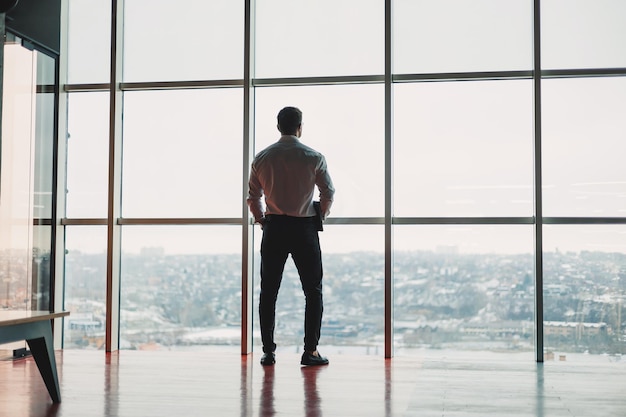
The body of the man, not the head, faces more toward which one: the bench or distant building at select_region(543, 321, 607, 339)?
the distant building

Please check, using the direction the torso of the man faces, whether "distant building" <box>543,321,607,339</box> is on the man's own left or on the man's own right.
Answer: on the man's own right

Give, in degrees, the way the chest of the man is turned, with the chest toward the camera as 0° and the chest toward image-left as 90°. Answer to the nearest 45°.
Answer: approximately 180°

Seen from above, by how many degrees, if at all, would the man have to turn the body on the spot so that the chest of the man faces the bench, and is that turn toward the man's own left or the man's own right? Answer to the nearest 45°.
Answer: approximately 135° to the man's own left
